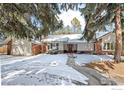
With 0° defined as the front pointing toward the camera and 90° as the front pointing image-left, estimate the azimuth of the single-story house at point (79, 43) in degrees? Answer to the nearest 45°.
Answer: approximately 0°

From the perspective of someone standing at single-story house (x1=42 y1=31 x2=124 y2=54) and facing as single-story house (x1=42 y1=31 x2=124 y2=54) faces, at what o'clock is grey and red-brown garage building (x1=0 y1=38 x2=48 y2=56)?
The grey and red-brown garage building is roughly at 3 o'clock from the single-story house.
